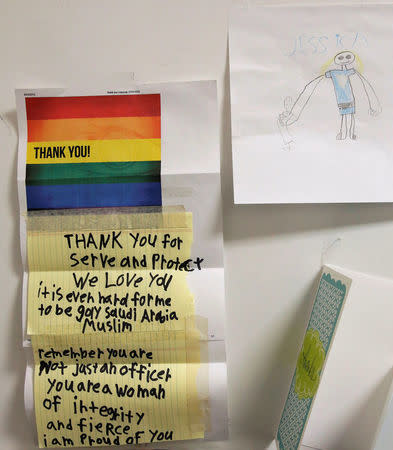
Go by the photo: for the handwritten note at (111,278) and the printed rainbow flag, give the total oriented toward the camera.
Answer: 2

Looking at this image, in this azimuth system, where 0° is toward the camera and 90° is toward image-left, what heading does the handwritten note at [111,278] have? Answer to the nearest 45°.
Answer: approximately 0°

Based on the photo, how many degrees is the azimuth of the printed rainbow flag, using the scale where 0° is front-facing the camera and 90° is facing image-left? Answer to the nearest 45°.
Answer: approximately 0°
